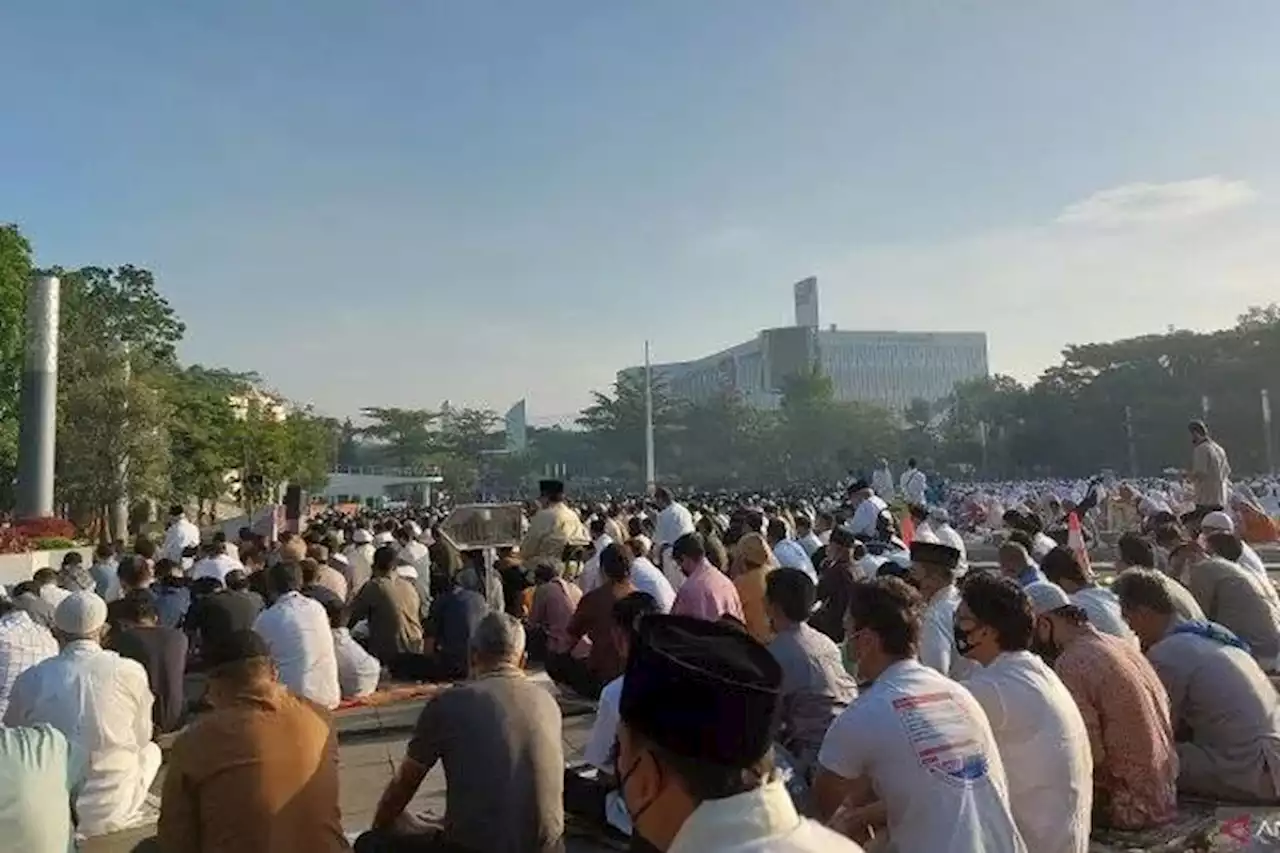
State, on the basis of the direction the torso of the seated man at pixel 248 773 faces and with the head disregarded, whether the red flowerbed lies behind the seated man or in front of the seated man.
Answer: in front

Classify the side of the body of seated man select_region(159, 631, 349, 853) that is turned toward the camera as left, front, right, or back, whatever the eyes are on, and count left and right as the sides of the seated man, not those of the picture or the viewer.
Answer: back

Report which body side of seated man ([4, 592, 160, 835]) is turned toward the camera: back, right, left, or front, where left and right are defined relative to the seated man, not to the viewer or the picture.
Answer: back

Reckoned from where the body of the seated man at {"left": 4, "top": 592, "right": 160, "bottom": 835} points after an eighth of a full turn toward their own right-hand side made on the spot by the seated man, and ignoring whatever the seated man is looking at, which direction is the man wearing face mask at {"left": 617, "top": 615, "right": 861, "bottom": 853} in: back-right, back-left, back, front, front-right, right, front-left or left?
back-right

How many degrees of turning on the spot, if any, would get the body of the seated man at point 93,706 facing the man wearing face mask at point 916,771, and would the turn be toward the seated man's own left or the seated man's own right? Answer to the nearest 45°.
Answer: approximately 135° to the seated man's own right

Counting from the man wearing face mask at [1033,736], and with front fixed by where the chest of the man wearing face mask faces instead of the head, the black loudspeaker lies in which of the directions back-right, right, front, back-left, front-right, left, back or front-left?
front

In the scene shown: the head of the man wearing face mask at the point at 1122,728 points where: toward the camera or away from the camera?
away from the camera

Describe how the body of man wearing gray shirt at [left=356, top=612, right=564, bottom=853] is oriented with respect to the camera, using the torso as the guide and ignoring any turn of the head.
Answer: away from the camera

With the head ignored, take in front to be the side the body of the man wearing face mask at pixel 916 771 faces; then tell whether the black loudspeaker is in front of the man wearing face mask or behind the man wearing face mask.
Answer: in front

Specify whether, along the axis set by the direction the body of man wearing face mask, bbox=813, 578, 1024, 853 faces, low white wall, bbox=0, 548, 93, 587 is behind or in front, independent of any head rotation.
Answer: in front

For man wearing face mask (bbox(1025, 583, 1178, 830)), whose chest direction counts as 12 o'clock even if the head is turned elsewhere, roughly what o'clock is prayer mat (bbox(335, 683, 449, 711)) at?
The prayer mat is roughly at 11 o'clock from the man wearing face mask.

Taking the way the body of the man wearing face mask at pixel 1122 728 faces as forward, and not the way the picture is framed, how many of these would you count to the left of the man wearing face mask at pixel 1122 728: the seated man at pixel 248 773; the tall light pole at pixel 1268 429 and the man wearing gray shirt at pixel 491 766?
2

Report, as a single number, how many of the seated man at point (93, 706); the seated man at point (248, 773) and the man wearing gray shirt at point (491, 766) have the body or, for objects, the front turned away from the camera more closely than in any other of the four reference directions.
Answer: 3

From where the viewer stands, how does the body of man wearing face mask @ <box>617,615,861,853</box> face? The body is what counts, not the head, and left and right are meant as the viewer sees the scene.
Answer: facing away from the viewer and to the left of the viewer

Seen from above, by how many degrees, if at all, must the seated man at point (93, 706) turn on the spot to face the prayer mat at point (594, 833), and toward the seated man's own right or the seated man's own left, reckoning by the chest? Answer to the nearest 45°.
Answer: approximately 135° to the seated man's own right

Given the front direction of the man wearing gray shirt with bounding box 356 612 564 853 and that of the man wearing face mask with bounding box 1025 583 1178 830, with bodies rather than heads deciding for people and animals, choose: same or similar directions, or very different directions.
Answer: same or similar directions
